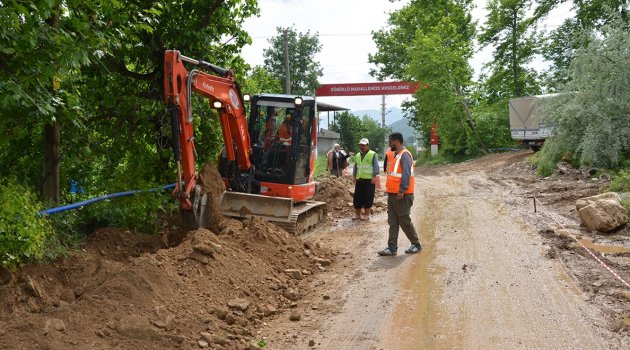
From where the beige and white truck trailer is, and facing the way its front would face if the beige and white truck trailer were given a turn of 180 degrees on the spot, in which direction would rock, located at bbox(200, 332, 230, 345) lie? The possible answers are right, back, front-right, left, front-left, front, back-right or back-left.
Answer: front

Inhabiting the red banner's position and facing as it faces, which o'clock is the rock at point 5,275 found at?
The rock is roughly at 12 o'clock from the red banner.

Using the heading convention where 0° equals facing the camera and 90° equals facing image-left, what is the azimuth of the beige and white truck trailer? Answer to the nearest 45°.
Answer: approximately 180°

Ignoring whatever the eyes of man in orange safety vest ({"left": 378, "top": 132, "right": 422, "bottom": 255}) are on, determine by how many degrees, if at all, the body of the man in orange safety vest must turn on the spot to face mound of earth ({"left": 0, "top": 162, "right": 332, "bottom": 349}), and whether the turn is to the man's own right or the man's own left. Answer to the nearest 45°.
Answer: approximately 45° to the man's own left

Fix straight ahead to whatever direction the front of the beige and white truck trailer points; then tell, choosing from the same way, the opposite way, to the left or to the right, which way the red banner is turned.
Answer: the opposite way

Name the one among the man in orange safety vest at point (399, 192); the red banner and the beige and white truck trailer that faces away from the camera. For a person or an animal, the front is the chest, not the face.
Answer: the beige and white truck trailer

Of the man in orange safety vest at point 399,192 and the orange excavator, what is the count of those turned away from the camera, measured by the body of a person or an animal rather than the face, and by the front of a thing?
0

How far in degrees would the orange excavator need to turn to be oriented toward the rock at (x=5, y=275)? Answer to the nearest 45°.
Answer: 0° — it already faces it

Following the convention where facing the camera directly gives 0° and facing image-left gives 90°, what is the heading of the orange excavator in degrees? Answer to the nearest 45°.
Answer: approximately 45°

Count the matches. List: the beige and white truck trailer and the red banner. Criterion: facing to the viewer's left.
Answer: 0

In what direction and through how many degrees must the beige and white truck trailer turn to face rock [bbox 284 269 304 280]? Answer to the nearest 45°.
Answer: approximately 180°

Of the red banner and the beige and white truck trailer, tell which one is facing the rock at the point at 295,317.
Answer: the red banner

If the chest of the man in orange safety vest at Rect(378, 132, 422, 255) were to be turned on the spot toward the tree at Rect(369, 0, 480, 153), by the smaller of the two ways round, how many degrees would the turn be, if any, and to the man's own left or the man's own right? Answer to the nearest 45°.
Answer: approximately 90° to the man's own right

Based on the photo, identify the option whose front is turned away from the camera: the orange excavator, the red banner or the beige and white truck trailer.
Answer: the beige and white truck trailer

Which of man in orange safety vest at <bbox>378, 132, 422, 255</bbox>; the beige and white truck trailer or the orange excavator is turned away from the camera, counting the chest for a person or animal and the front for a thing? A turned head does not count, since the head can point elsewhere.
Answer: the beige and white truck trailer
